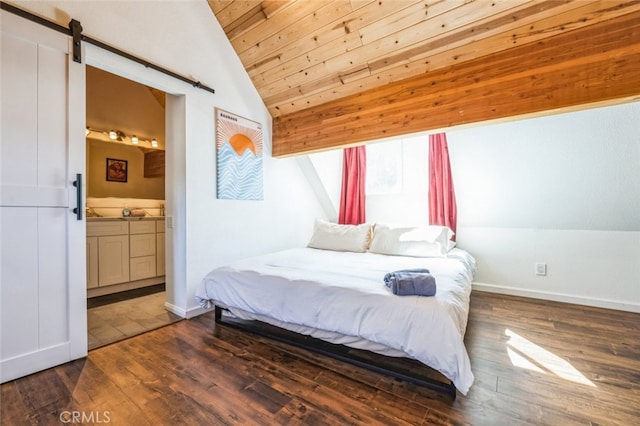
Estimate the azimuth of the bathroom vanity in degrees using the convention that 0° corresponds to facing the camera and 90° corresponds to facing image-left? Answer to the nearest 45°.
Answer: approximately 315°

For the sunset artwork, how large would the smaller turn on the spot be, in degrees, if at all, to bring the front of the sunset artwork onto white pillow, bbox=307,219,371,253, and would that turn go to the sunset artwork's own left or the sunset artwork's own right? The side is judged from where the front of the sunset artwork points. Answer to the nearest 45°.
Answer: approximately 45° to the sunset artwork's own left

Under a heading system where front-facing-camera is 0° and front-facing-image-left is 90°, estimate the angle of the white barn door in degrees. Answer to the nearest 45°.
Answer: approximately 315°

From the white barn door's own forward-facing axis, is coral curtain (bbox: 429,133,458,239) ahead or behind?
ahead

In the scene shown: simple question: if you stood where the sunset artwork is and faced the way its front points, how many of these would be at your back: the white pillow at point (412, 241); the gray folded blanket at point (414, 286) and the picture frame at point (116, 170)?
1

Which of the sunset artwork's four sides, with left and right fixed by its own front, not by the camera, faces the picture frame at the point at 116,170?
back

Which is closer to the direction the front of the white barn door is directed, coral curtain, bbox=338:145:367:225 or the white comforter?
the white comforter

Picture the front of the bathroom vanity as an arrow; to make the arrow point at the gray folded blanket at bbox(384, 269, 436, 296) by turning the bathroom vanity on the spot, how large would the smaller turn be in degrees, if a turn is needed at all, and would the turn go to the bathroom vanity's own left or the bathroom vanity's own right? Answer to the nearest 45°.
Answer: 0° — it already faces it

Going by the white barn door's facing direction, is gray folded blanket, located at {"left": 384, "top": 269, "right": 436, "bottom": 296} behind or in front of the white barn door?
in front

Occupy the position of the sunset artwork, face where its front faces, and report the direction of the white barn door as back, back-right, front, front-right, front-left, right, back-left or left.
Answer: right
